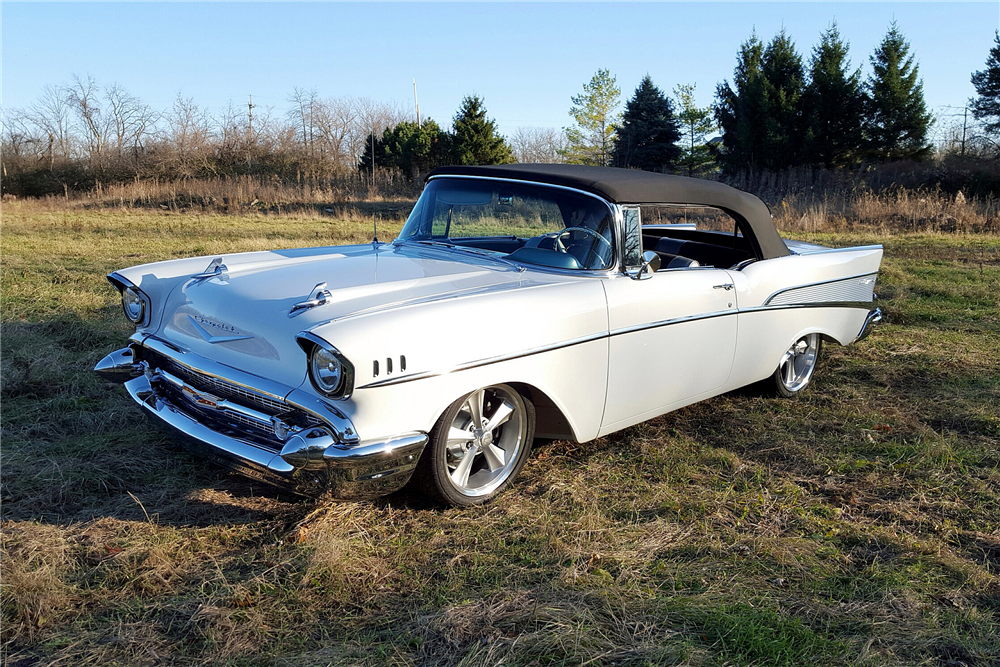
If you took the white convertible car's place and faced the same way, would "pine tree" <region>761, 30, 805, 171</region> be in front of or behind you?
behind

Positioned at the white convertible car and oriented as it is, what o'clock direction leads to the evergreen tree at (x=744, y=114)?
The evergreen tree is roughly at 5 o'clock from the white convertible car.

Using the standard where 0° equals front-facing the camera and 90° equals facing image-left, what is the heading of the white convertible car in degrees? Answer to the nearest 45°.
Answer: approximately 45°

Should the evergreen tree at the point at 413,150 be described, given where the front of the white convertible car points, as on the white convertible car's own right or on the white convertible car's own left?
on the white convertible car's own right

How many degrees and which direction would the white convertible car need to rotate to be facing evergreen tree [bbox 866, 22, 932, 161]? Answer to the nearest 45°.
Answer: approximately 180°

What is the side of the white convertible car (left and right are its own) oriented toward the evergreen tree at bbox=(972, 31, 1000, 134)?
back

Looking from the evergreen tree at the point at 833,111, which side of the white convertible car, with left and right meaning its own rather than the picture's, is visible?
back
